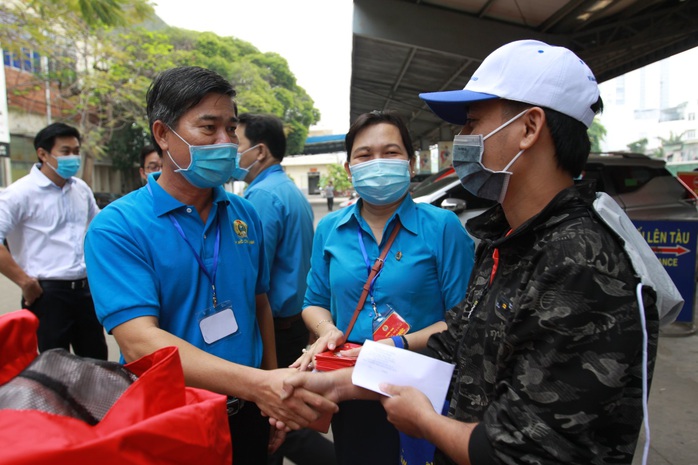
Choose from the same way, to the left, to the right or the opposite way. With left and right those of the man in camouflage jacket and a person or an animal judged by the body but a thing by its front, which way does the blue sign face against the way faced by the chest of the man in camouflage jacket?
to the left

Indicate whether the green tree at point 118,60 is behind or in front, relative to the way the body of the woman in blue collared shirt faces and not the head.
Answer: behind

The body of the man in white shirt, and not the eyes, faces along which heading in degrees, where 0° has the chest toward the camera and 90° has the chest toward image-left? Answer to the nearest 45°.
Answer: approximately 315°

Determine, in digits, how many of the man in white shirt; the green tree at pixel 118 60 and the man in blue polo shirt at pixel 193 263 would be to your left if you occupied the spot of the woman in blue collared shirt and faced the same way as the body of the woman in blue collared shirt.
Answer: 0

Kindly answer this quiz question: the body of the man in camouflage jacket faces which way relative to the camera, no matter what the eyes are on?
to the viewer's left

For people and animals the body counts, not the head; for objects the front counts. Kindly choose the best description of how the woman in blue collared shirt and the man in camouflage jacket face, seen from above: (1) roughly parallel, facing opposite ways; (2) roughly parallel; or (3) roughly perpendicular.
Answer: roughly perpendicular

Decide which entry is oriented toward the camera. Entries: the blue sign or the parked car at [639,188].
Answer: the blue sign

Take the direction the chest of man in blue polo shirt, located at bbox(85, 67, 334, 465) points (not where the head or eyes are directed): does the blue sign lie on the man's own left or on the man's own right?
on the man's own left

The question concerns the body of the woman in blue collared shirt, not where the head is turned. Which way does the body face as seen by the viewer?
toward the camera

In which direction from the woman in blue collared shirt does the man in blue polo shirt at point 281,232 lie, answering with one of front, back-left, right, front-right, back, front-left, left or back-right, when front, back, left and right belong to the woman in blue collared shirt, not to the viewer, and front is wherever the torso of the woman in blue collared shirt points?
back-right

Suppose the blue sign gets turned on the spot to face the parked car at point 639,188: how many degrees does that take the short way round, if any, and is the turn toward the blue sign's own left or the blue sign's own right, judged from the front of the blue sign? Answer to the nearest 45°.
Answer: approximately 180°

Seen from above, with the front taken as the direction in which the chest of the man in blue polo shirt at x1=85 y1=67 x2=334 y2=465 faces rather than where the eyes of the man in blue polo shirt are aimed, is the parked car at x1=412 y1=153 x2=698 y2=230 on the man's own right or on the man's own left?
on the man's own left

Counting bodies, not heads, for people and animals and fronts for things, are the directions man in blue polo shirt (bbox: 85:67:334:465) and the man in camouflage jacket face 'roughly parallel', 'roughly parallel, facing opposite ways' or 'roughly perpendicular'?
roughly parallel, facing opposite ways
